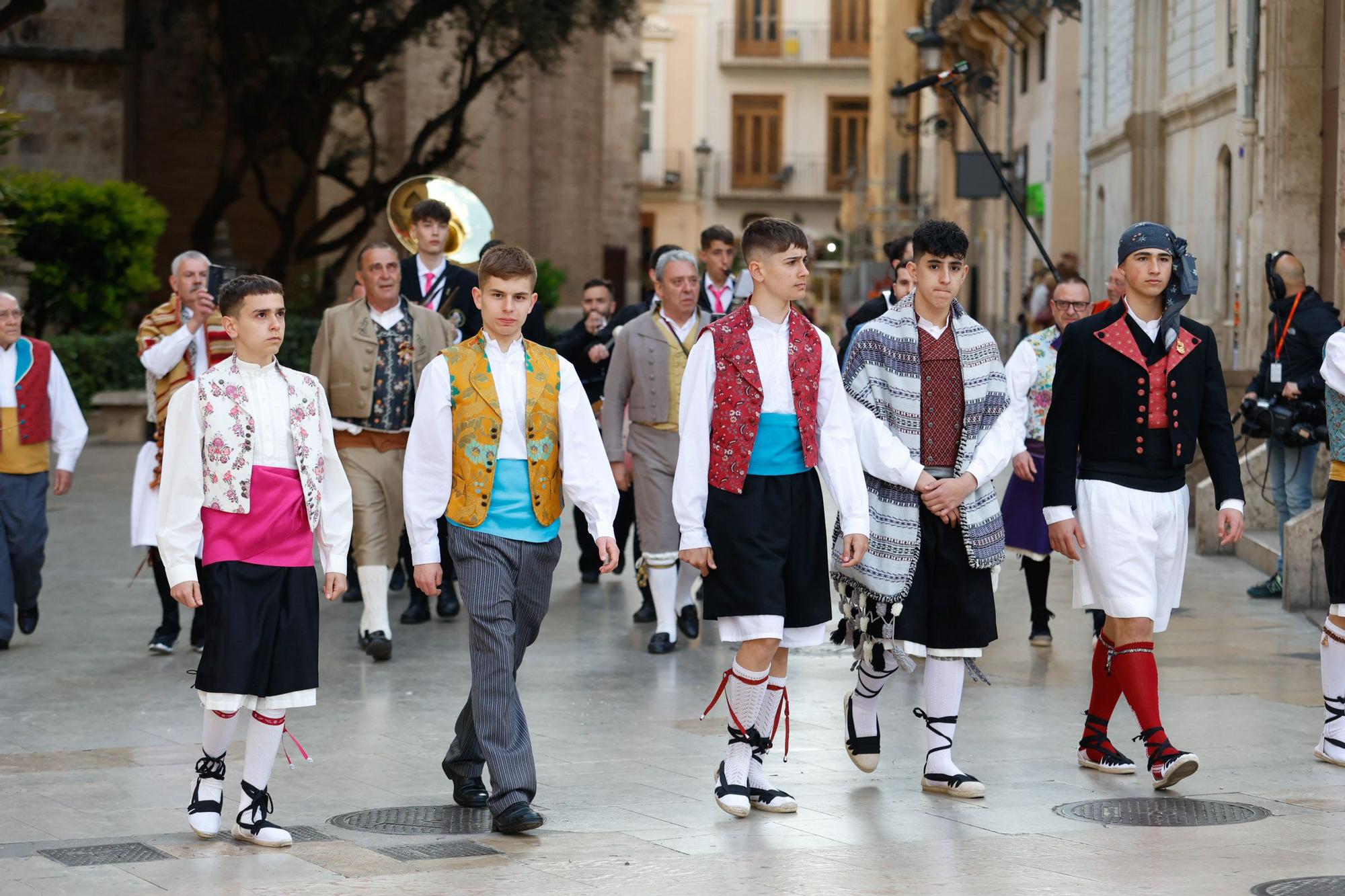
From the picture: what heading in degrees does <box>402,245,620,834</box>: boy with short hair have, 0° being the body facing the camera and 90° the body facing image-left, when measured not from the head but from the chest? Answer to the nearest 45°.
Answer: approximately 0°

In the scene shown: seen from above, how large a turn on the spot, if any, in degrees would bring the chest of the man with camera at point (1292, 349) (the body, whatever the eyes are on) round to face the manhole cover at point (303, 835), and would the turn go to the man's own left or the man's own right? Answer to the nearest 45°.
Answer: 0° — they already face it

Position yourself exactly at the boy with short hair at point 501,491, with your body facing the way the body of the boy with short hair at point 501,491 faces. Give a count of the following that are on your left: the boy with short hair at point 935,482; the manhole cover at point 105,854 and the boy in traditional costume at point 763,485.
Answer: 2

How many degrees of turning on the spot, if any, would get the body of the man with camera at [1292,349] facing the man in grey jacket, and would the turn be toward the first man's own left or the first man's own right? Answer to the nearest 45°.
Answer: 0° — they already face them

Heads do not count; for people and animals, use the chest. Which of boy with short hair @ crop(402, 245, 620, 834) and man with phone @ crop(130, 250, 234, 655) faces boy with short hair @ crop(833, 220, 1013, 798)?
the man with phone

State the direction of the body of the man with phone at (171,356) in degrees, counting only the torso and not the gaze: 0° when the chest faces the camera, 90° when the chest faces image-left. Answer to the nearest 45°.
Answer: approximately 315°

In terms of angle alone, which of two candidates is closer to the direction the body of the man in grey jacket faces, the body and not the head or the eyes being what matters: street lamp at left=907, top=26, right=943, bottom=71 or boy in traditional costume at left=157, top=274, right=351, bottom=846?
the boy in traditional costume

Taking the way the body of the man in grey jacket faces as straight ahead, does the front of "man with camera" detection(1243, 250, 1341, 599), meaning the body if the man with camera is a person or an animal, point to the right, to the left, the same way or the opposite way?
to the right

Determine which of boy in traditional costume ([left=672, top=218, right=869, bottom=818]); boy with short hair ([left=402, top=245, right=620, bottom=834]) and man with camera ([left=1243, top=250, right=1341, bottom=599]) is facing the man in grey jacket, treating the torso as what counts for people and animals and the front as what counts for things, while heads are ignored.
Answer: the man with camera

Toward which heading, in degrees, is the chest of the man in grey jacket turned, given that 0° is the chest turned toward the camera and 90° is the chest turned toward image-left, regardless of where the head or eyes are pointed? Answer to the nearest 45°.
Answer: approximately 315°

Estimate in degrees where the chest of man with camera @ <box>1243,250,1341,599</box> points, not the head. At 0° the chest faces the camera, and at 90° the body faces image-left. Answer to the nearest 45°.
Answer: approximately 45°
